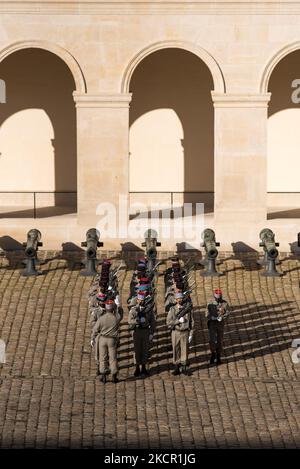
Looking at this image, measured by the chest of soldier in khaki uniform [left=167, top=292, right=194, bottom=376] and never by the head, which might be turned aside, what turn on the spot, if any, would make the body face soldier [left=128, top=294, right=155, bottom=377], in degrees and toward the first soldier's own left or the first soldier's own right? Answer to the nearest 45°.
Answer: approximately 90° to the first soldier's own right

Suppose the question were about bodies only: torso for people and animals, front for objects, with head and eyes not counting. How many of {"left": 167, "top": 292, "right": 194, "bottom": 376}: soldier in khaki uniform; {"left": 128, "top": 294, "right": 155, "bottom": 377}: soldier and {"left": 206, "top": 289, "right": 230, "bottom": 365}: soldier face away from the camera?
0

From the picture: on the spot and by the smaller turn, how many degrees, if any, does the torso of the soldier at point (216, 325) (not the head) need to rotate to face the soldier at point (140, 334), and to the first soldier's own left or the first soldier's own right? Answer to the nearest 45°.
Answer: approximately 90° to the first soldier's own right

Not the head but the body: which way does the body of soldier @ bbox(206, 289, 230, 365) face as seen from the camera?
toward the camera

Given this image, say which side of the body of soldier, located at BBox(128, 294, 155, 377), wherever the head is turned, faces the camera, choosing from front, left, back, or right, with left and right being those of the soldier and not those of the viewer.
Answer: front

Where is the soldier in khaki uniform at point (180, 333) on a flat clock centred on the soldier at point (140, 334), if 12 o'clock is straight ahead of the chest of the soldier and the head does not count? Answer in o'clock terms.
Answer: The soldier in khaki uniform is roughly at 9 o'clock from the soldier.

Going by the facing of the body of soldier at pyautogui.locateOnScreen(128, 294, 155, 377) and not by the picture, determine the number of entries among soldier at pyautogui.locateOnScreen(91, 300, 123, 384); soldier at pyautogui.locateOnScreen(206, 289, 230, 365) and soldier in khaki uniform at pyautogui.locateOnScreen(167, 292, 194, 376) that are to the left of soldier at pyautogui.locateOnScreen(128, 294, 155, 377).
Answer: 2
